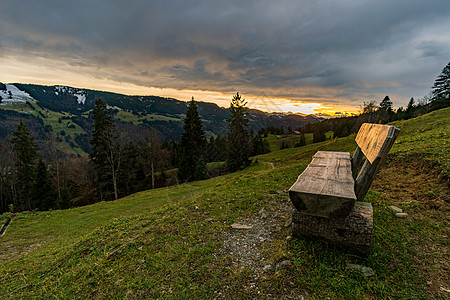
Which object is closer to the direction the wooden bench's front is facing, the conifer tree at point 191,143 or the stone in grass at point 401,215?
the conifer tree

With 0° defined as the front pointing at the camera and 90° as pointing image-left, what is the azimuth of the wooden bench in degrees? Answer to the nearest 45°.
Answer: approximately 90°

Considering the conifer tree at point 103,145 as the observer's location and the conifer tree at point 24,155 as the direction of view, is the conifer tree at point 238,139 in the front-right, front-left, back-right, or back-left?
back-right

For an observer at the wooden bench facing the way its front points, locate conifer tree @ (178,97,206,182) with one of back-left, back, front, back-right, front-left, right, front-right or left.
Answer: front-right

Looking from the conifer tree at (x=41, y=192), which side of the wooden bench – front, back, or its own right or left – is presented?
front

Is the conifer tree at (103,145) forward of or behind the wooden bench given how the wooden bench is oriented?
forward

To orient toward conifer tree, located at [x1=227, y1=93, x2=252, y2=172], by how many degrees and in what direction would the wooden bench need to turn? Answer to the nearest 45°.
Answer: approximately 45° to its right

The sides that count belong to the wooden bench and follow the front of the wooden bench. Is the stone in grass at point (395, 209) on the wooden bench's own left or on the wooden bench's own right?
on the wooden bench's own right

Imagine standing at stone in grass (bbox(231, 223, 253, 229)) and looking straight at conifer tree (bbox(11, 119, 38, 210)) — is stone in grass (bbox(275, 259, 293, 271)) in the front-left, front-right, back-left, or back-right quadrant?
back-left
